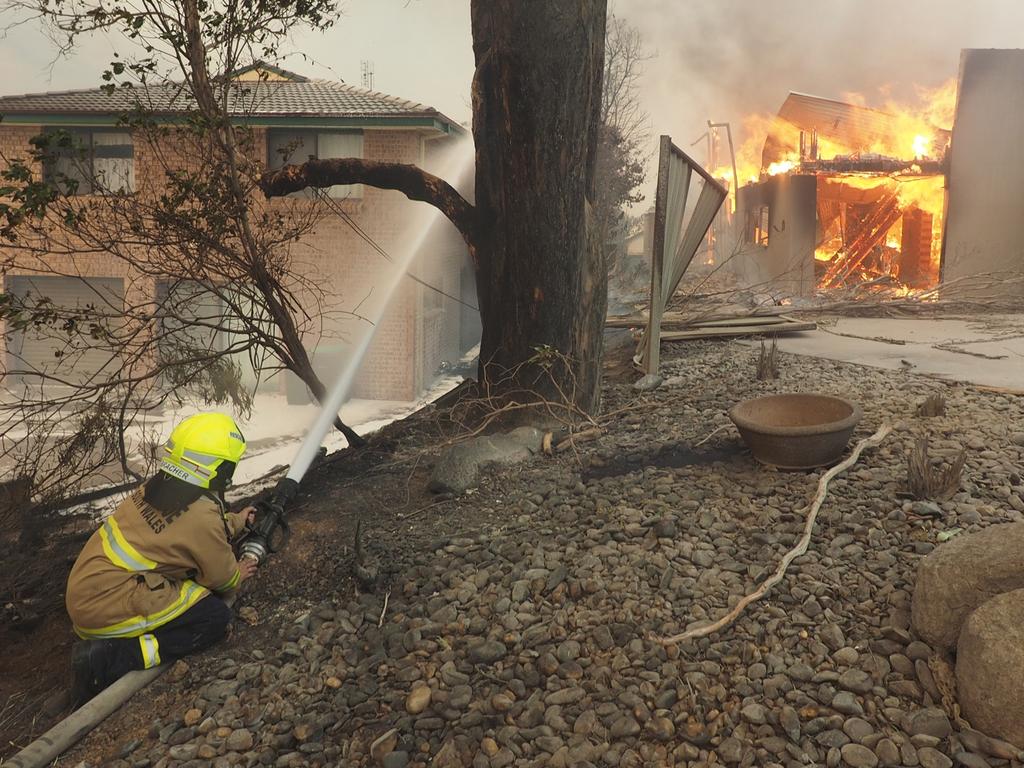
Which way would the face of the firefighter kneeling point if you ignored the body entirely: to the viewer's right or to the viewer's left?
to the viewer's right

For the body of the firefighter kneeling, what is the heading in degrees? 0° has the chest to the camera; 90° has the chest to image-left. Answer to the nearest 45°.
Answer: approximately 225°

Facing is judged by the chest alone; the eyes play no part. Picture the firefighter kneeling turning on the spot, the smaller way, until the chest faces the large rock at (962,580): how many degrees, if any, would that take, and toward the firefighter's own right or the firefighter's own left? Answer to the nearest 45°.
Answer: approximately 90° to the firefighter's own right

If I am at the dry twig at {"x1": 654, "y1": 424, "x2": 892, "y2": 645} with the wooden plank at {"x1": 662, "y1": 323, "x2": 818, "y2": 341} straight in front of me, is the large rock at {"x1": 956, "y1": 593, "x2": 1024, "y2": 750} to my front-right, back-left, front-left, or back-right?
back-right

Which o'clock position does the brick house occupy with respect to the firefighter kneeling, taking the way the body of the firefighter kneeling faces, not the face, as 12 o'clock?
The brick house is roughly at 11 o'clock from the firefighter kneeling.

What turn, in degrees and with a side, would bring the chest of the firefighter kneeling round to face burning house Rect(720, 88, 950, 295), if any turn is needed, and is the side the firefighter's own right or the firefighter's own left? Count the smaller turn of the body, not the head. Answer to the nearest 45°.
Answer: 0° — they already face it

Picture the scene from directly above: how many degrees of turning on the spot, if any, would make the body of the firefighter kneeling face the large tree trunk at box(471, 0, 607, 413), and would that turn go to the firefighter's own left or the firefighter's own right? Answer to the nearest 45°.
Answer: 0° — they already face it
